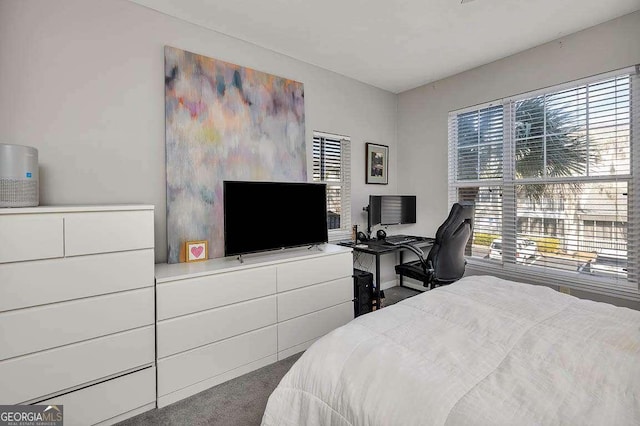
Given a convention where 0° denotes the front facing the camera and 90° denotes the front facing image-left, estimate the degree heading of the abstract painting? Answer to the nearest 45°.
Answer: approximately 315°

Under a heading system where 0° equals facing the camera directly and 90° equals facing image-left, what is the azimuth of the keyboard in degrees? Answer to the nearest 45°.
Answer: approximately 315°

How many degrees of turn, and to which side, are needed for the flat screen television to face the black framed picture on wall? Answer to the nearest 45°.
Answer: approximately 90° to its left

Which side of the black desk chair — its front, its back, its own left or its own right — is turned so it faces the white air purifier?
left

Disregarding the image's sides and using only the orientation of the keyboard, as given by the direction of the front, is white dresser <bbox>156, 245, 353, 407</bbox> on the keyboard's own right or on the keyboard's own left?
on the keyboard's own right

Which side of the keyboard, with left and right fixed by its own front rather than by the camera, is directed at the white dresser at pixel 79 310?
right

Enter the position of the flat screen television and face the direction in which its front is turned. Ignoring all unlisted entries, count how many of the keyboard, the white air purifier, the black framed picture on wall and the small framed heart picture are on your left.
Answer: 2

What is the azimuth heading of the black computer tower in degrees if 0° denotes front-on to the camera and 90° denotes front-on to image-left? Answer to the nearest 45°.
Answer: approximately 315°

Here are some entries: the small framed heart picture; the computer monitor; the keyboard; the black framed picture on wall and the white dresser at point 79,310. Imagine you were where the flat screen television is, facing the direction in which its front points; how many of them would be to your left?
3
